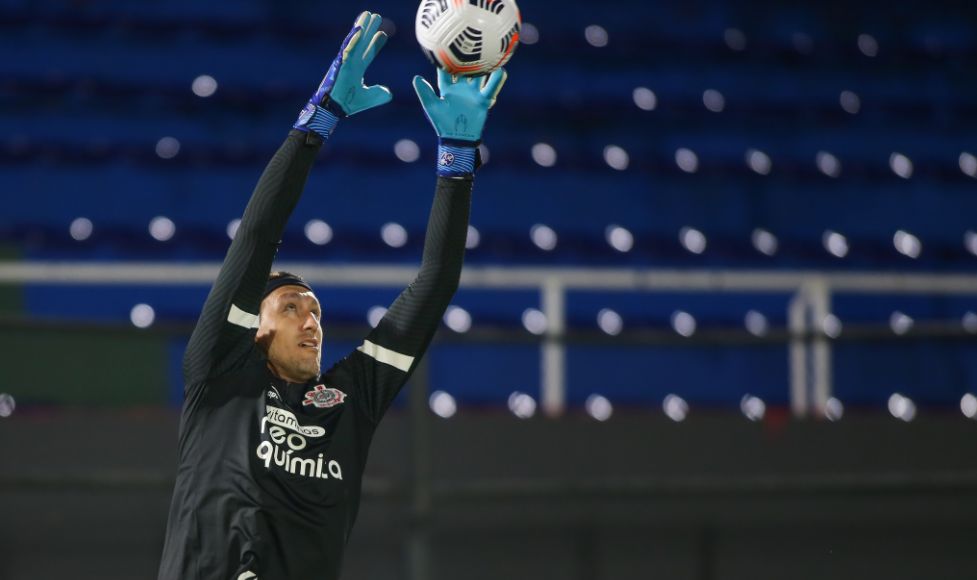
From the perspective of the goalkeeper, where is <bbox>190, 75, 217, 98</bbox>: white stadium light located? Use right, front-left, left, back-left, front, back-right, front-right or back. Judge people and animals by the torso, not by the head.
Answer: back-left

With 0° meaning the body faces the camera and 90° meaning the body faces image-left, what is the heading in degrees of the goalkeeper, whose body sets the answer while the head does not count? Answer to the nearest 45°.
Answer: approximately 315°

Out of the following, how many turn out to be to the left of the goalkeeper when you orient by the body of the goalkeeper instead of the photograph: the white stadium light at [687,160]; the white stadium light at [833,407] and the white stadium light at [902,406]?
3

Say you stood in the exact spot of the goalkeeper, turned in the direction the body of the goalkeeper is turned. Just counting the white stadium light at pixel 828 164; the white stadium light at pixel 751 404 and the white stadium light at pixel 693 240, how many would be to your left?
3

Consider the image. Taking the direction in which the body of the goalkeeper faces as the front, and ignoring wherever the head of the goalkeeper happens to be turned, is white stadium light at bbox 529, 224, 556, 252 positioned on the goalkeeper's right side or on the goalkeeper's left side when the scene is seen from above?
on the goalkeeper's left side

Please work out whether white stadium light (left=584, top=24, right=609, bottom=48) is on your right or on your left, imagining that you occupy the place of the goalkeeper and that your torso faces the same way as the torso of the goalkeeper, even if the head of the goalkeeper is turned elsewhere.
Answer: on your left

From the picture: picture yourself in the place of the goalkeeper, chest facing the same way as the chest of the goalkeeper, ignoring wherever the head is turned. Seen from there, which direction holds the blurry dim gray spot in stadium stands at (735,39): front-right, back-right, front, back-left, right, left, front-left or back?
left

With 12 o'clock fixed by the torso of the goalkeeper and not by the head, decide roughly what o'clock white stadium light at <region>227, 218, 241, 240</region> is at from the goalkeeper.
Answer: The white stadium light is roughly at 7 o'clock from the goalkeeper.

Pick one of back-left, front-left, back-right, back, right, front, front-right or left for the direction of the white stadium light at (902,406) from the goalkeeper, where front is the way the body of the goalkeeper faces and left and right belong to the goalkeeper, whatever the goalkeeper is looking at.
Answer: left

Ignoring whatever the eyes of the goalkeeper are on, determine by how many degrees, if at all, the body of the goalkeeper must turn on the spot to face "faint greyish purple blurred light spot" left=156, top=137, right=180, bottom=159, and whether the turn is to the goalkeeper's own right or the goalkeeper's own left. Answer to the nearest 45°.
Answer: approximately 135° to the goalkeeper's own left

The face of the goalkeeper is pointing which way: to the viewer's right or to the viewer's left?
to the viewer's right

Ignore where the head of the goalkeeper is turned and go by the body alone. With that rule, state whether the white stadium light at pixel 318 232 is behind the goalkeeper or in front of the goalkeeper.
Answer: behind

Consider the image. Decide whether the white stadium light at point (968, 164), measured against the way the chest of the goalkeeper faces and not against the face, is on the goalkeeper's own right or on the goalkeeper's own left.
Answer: on the goalkeeper's own left
